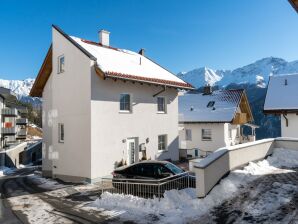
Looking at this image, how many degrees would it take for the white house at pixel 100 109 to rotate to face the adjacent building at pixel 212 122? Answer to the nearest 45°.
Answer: approximately 90° to its left

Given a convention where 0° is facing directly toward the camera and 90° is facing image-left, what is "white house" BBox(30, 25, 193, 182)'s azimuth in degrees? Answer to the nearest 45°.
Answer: approximately 315°

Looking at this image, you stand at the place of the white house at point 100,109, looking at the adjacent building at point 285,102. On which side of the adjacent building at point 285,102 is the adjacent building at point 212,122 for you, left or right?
left

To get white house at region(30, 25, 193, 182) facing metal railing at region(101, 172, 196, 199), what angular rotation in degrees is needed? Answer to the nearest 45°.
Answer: approximately 45° to its right

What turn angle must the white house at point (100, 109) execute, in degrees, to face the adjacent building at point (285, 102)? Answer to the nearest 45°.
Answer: approximately 45° to its left
